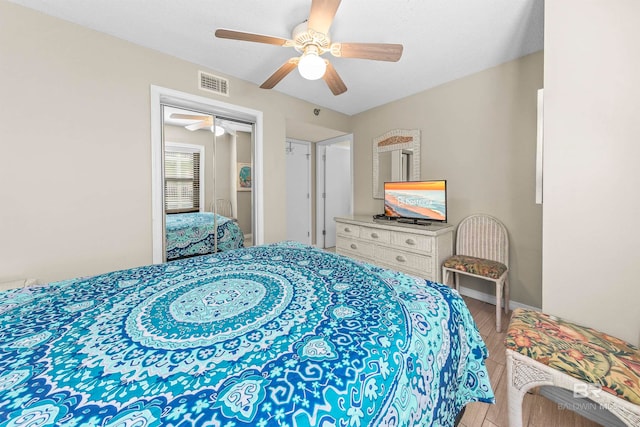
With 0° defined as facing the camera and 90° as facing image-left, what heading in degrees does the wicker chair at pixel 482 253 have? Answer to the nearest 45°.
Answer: approximately 45°

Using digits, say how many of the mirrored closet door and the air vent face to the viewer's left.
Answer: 0

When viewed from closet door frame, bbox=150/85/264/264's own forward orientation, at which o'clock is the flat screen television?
The flat screen television is roughly at 11 o'clock from the closet door frame.

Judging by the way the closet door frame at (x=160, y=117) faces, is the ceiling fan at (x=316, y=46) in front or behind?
in front

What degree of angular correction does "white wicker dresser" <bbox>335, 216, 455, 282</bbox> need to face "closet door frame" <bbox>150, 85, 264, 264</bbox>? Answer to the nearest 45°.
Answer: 0° — it already faces it

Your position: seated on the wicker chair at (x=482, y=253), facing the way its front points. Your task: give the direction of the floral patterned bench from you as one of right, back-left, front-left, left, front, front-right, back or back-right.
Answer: front-left

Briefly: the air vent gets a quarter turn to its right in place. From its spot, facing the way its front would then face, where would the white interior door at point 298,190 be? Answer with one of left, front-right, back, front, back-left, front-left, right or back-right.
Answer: back

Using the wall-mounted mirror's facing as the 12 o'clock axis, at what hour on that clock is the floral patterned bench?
The floral patterned bench is roughly at 10 o'clock from the wall-mounted mirror.

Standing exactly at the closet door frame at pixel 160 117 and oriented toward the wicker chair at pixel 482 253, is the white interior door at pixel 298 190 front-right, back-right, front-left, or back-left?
front-left

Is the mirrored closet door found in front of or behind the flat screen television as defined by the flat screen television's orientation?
in front

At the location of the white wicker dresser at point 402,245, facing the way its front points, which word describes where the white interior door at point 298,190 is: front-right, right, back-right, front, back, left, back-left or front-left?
right

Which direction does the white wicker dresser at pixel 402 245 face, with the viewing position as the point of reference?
facing the viewer and to the left of the viewer

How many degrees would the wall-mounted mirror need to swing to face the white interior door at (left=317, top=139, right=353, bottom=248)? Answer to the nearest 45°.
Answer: approximately 90° to its right

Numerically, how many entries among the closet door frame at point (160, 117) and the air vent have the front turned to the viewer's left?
0

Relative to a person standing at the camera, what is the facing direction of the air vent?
facing the viewer and to the right of the viewer

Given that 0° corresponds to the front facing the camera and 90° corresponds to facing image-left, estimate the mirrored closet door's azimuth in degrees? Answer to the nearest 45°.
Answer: approximately 315°
